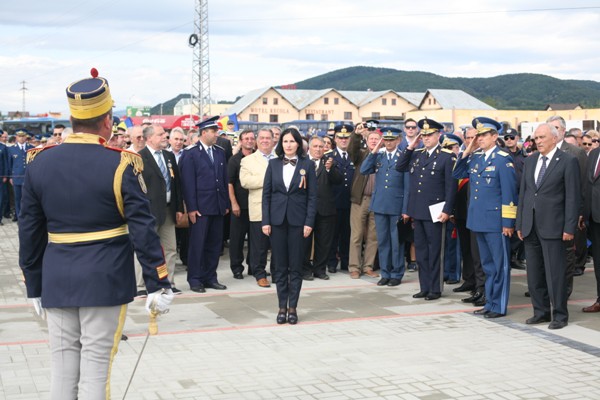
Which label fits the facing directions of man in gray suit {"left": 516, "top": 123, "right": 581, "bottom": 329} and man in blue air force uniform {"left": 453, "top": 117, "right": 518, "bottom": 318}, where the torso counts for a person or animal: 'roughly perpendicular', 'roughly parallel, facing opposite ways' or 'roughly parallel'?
roughly parallel

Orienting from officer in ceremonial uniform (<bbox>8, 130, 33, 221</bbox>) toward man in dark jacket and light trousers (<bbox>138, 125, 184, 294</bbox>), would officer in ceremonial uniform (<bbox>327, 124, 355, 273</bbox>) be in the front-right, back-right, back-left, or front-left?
front-left

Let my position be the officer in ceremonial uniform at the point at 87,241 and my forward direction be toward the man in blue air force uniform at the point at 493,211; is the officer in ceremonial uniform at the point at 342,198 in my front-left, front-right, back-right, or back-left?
front-left

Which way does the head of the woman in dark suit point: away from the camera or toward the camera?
toward the camera

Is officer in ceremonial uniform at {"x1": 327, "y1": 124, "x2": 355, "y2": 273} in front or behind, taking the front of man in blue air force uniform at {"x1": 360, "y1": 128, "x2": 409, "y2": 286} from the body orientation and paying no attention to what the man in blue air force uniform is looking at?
behind

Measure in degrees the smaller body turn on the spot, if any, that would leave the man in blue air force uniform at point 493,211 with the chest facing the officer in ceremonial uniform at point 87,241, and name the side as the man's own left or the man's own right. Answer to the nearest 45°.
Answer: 0° — they already face them

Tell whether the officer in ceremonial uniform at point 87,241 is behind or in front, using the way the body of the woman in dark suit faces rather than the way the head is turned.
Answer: in front

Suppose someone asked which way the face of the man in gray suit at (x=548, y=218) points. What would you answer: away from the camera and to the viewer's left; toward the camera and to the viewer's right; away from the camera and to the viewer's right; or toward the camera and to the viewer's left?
toward the camera and to the viewer's left

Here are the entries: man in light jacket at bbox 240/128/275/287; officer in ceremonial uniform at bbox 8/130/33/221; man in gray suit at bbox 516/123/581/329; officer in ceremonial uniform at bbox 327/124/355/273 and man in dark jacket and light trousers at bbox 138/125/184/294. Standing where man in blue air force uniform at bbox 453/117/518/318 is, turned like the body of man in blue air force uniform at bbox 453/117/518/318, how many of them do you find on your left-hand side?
1

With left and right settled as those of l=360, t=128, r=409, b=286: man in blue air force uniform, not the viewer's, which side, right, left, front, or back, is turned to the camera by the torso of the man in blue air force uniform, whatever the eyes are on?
front

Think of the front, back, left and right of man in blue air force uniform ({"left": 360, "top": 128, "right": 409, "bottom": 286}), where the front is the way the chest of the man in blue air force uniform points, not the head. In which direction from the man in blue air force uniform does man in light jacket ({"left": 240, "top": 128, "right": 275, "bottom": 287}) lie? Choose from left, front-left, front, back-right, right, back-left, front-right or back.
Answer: right

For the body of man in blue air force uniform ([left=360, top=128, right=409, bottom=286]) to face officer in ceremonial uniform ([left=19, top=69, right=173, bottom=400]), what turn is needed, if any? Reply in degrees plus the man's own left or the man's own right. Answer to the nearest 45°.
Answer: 0° — they already face them

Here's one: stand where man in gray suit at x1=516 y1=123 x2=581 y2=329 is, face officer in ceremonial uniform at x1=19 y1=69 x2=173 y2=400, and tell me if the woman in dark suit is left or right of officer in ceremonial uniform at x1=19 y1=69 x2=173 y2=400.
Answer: right

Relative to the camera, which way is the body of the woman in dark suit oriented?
toward the camera

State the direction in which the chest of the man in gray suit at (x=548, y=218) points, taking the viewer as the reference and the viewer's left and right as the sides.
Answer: facing the viewer and to the left of the viewer

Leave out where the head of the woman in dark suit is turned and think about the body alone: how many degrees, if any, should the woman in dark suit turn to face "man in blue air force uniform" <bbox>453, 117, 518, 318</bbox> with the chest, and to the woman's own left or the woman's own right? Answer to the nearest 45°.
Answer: approximately 90° to the woman's own left

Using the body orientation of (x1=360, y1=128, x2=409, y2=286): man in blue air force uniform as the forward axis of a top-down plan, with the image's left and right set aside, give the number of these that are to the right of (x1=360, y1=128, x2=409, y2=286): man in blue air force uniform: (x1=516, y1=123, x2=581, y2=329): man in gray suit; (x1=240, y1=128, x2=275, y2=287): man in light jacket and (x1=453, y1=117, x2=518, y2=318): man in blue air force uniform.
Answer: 1

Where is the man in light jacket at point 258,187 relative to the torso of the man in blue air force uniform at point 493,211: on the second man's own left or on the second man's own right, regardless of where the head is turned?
on the second man's own right
